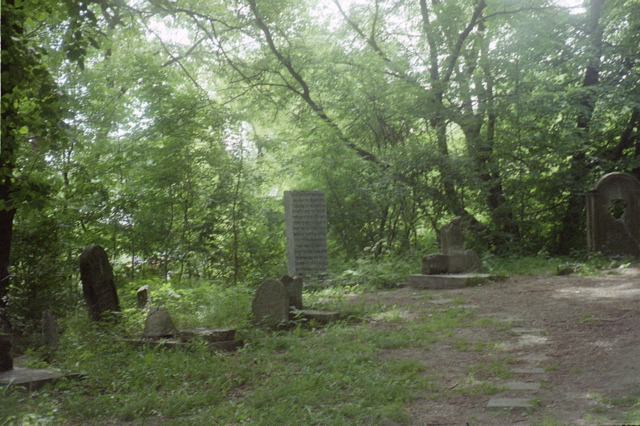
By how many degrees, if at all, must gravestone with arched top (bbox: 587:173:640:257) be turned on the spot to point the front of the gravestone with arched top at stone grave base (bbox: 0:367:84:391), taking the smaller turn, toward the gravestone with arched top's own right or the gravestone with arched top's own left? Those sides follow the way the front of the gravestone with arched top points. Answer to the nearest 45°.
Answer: approximately 45° to the gravestone with arched top's own right

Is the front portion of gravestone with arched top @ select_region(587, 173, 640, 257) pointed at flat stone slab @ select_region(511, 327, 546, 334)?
yes

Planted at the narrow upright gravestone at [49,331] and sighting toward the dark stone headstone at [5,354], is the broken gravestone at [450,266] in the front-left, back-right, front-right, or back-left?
back-left

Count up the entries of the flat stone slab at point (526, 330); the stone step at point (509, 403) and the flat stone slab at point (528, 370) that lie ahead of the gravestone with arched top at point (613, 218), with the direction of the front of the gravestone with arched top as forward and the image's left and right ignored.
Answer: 3

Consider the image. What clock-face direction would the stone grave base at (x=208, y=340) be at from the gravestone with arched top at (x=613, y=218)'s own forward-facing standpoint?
The stone grave base is roughly at 1 o'clock from the gravestone with arched top.

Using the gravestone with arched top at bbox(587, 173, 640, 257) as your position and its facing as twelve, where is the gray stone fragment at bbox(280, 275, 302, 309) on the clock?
The gray stone fragment is roughly at 1 o'clock from the gravestone with arched top.

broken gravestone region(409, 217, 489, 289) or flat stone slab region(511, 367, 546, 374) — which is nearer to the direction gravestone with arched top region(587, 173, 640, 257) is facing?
the flat stone slab

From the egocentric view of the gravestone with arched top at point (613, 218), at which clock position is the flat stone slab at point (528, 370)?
The flat stone slab is roughly at 12 o'clock from the gravestone with arched top.

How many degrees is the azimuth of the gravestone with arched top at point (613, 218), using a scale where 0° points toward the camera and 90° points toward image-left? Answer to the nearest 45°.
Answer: approximately 0°

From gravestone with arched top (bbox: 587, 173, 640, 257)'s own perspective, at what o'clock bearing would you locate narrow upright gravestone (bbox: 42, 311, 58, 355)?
The narrow upright gravestone is roughly at 1 o'clock from the gravestone with arched top.

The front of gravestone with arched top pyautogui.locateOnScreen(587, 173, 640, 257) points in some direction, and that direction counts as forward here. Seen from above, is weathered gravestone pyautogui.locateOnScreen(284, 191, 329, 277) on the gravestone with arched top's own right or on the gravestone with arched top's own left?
on the gravestone with arched top's own right

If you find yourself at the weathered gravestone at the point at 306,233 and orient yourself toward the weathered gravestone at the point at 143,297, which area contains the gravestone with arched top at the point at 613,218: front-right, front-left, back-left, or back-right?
back-left
